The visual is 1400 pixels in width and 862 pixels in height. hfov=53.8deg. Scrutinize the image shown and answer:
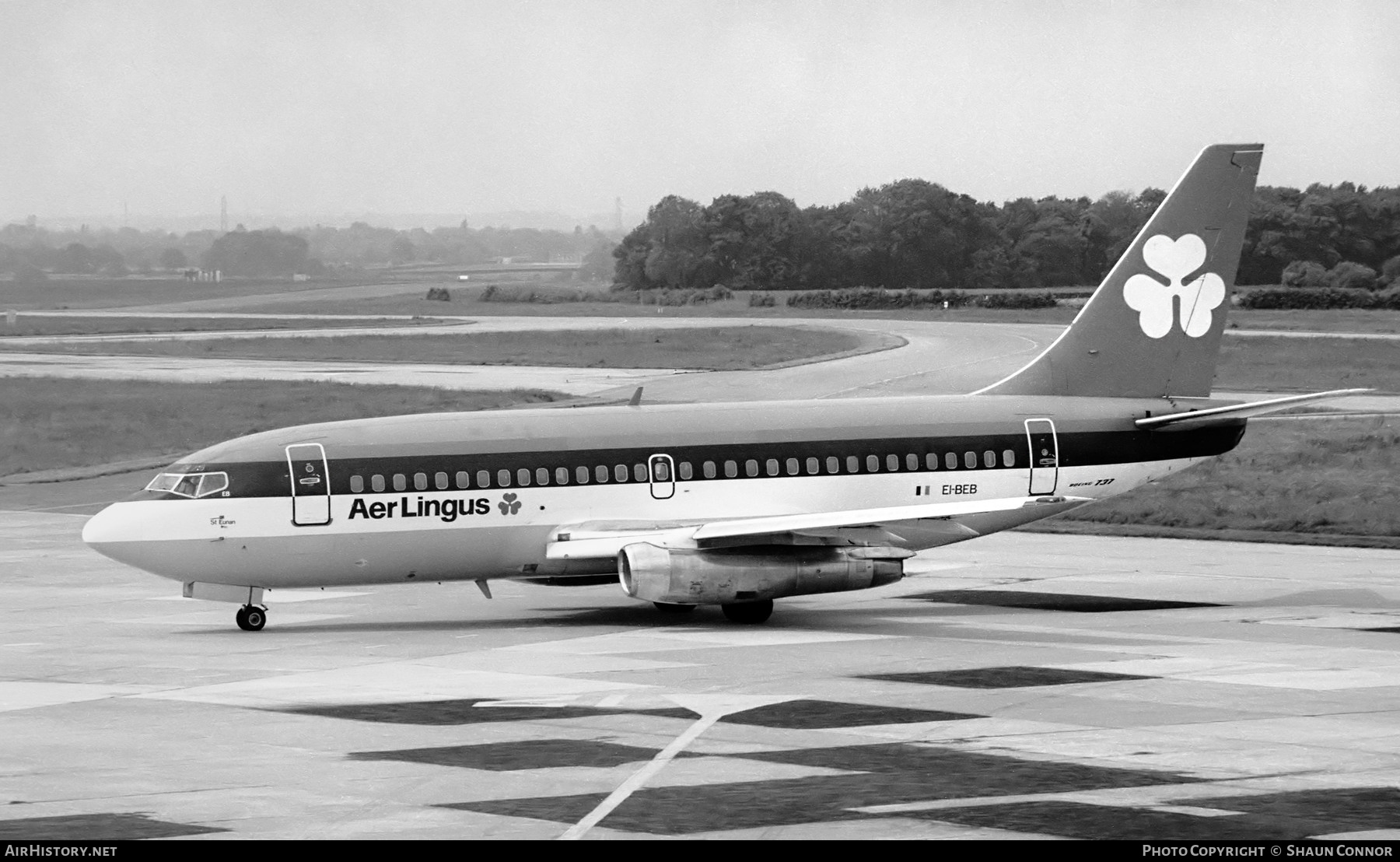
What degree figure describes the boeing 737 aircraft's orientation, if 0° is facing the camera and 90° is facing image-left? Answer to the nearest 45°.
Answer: approximately 90°
